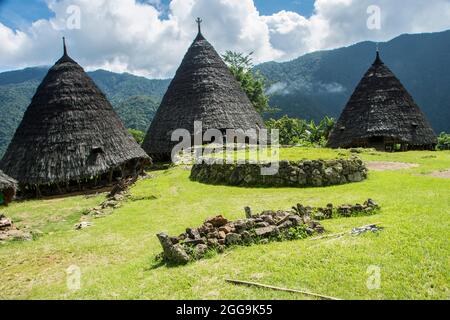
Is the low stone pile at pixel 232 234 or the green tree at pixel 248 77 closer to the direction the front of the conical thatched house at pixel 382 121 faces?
the low stone pile

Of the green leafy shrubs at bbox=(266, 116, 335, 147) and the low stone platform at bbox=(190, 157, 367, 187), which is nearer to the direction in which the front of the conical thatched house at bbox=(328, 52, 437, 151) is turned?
the low stone platform

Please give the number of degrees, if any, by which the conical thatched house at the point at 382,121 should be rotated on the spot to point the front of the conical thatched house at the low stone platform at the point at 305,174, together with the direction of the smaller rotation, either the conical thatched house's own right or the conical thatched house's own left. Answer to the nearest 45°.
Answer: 0° — it already faces it

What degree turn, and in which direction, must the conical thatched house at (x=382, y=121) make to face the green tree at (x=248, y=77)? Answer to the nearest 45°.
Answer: approximately 135° to its right

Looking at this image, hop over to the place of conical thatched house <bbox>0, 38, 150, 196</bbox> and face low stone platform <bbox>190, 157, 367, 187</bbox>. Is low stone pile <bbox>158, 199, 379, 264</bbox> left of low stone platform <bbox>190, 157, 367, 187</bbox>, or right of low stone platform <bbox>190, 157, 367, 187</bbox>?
right

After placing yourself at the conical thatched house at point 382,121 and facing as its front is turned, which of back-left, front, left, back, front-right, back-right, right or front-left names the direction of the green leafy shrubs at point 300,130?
back-right
